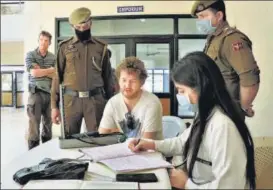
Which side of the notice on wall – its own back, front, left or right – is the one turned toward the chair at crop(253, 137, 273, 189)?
front

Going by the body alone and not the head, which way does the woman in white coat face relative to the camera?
to the viewer's left

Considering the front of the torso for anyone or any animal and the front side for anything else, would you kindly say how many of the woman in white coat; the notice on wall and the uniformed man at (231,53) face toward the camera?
1

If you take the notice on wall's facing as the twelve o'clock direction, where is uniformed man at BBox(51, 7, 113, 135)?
The uniformed man is roughly at 12 o'clock from the notice on wall.

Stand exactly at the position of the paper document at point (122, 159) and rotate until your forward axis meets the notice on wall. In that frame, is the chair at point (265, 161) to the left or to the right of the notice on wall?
right

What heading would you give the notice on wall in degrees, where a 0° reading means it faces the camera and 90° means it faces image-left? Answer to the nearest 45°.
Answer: approximately 0°

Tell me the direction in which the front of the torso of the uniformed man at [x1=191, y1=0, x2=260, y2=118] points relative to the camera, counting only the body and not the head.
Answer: to the viewer's left

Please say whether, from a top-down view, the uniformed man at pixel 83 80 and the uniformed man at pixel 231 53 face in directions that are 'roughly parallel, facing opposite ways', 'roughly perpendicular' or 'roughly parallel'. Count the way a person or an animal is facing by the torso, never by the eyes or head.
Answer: roughly perpendicular

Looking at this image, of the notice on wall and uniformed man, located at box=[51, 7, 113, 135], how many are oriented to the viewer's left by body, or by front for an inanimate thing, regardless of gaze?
0
